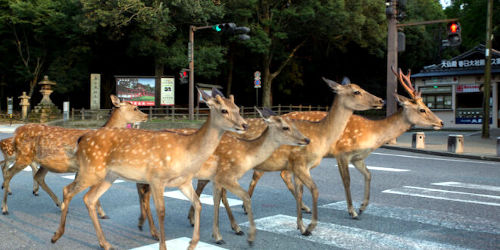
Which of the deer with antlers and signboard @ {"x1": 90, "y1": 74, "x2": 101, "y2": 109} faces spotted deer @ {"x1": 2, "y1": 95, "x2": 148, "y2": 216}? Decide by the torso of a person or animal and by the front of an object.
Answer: the signboard

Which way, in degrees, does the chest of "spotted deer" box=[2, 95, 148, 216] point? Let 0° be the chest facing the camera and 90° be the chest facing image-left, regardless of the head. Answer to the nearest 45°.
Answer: approximately 270°

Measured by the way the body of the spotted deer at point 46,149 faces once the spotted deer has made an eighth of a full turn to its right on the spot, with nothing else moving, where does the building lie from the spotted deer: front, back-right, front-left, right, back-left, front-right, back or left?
left

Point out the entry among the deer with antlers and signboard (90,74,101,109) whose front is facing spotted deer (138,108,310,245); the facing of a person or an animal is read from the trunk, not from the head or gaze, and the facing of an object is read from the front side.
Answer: the signboard

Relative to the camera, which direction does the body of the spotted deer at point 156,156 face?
to the viewer's right

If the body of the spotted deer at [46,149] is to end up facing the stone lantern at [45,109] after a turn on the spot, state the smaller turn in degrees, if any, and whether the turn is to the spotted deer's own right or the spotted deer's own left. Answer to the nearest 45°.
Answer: approximately 90° to the spotted deer's own left

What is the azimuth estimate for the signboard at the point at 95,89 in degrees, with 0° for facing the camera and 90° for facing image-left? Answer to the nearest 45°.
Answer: approximately 0°

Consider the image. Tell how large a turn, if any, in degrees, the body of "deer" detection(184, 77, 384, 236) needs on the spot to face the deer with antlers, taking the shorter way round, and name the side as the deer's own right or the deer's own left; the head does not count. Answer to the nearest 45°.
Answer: approximately 45° to the deer's own left

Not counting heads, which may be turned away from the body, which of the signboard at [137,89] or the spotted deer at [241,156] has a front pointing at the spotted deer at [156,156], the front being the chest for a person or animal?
the signboard

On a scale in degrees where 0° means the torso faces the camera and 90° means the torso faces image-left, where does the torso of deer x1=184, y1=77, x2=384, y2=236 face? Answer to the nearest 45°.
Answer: approximately 270°

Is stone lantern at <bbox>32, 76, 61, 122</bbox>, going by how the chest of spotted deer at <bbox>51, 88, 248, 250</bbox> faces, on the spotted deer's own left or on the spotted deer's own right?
on the spotted deer's own left
